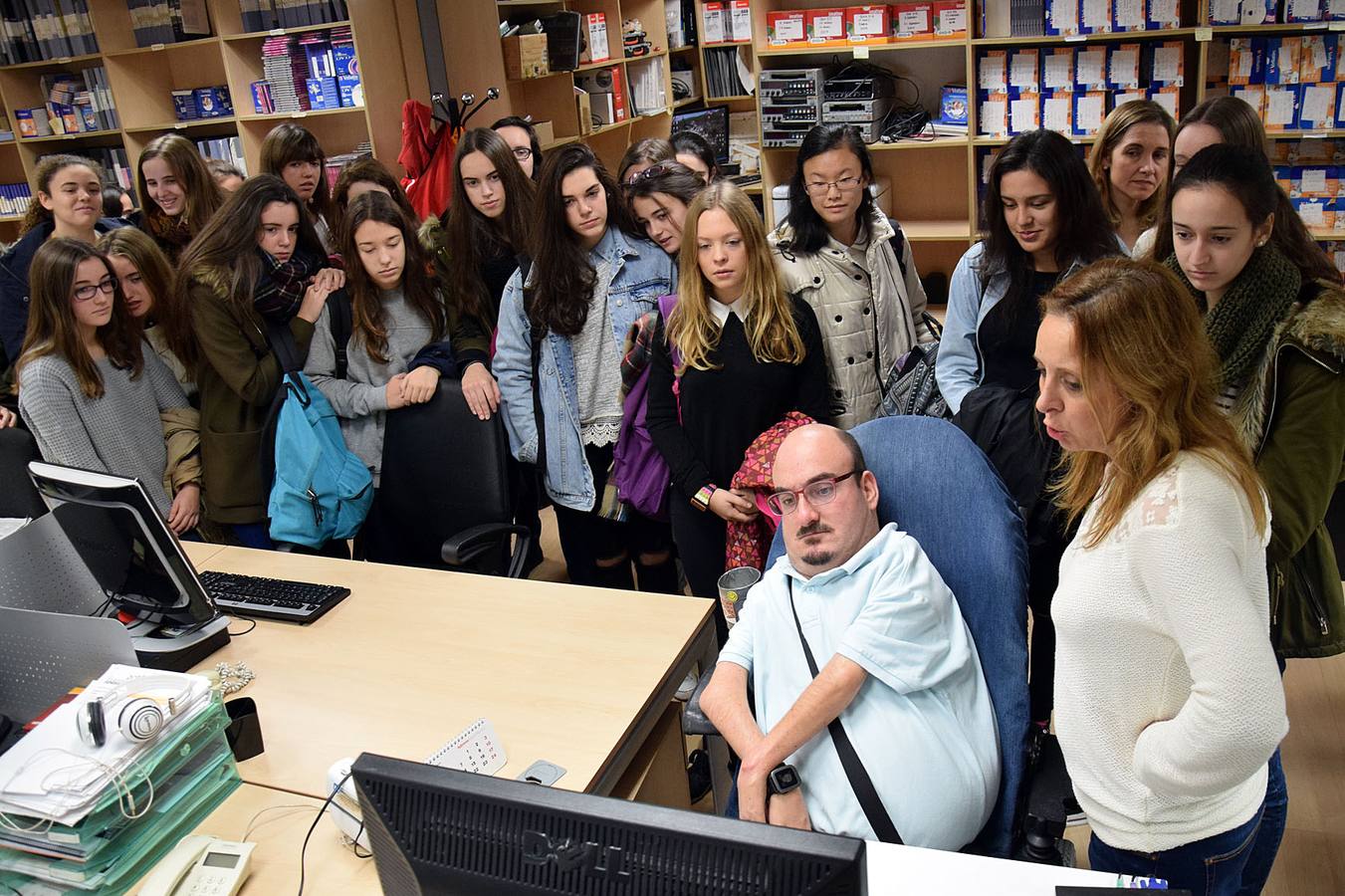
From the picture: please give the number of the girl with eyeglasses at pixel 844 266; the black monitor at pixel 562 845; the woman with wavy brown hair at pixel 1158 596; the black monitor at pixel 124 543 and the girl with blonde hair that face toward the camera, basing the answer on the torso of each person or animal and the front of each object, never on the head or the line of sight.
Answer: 2

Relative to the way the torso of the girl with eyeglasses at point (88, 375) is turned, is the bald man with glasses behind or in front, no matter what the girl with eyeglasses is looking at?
in front

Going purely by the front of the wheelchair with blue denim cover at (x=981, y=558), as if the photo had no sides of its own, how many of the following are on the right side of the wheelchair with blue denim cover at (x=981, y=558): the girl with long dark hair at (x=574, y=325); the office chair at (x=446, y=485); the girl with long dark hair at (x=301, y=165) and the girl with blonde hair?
4

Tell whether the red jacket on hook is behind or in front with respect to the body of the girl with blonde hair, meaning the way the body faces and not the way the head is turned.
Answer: behind

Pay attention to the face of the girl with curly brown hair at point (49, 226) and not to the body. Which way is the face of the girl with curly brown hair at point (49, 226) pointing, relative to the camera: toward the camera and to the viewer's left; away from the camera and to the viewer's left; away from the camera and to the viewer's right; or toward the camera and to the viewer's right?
toward the camera and to the viewer's right

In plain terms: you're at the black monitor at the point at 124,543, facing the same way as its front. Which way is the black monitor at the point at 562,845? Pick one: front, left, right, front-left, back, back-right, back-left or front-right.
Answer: back-right

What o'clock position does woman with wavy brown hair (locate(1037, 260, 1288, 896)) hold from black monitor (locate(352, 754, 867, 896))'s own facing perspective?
The woman with wavy brown hair is roughly at 1 o'clock from the black monitor.

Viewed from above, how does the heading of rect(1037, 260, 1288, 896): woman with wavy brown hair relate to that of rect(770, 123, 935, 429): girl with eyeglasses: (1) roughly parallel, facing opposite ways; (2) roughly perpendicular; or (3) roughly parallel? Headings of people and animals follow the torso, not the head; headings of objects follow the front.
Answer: roughly perpendicular

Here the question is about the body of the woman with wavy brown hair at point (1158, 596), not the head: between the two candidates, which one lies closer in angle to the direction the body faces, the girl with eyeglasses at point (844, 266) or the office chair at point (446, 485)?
the office chair

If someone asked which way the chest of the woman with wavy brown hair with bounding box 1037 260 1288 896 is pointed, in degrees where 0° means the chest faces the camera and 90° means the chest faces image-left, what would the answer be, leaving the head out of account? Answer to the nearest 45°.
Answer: approximately 90°

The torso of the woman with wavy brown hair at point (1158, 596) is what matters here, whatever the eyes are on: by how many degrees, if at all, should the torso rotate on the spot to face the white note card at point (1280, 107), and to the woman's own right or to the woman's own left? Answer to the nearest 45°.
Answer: approximately 90° to the woman's own right
